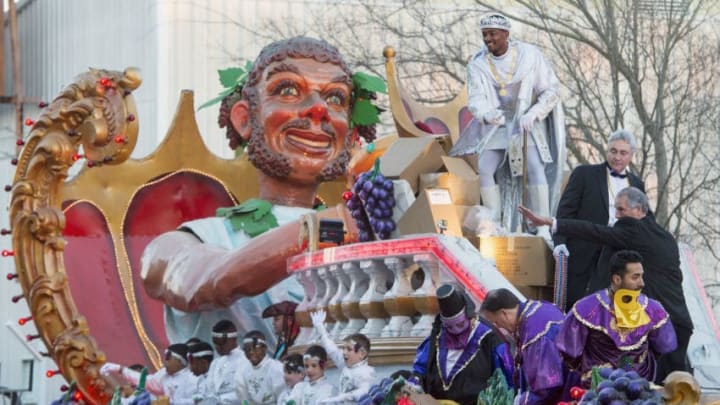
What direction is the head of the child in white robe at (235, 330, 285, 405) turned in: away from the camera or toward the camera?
toward the camera

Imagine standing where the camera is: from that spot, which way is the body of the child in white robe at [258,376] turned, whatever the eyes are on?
toward the camera

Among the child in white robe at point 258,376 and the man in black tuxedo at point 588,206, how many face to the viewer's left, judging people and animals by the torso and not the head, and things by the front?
0

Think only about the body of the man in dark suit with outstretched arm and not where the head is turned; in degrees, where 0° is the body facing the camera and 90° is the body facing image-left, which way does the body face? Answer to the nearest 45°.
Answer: approximately 90°

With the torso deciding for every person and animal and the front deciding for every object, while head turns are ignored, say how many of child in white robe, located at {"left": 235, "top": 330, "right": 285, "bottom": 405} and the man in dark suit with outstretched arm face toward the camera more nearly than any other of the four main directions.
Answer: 1

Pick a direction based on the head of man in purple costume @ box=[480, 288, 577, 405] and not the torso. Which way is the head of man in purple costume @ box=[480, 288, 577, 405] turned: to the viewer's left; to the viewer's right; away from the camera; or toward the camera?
to the viewer's left

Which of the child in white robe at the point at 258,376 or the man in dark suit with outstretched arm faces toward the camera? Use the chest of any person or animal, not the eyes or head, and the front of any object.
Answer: the child in white robe
